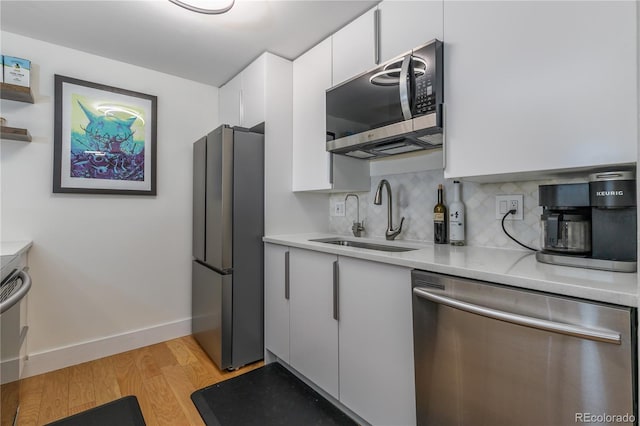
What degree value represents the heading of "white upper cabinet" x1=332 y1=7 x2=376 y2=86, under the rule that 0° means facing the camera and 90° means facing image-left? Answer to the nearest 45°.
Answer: approximately 45°

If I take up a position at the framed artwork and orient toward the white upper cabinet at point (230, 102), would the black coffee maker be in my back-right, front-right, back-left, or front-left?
front-right

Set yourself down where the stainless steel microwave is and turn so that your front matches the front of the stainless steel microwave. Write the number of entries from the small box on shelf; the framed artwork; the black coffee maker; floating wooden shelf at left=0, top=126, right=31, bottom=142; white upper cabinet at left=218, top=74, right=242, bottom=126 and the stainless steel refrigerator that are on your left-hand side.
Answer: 1

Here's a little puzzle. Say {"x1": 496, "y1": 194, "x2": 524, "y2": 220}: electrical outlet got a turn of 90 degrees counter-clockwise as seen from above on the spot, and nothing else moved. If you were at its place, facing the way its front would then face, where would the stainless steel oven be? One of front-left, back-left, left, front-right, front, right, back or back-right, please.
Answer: back-right

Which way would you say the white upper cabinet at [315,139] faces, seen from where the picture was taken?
facing the viewer and to the left of the viewer

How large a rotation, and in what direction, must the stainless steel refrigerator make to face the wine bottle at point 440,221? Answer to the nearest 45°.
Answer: approximately 90° to its left

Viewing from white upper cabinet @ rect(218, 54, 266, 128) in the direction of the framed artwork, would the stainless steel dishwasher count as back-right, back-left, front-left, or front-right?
back-left

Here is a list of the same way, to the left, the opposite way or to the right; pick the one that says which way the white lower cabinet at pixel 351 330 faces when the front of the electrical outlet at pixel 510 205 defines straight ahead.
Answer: the same way

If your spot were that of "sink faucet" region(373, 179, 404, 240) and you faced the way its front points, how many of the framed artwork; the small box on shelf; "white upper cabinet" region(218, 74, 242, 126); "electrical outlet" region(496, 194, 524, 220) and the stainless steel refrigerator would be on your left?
1

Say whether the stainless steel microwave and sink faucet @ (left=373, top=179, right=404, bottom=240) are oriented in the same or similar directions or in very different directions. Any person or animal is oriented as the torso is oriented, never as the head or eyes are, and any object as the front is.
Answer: same or similar directions

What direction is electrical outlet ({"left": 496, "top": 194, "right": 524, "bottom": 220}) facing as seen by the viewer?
toward the camera

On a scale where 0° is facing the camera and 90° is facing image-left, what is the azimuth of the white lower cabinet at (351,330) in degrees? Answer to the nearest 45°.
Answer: approximately 45°

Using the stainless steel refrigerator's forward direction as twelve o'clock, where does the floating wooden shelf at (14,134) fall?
The floating wooden shelf is roughly at 2 o'clock from the stainless steel refrigerator.

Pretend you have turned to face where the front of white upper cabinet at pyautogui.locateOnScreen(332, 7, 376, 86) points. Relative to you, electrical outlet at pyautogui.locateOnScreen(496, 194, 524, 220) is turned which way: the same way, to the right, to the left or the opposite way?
the same way
